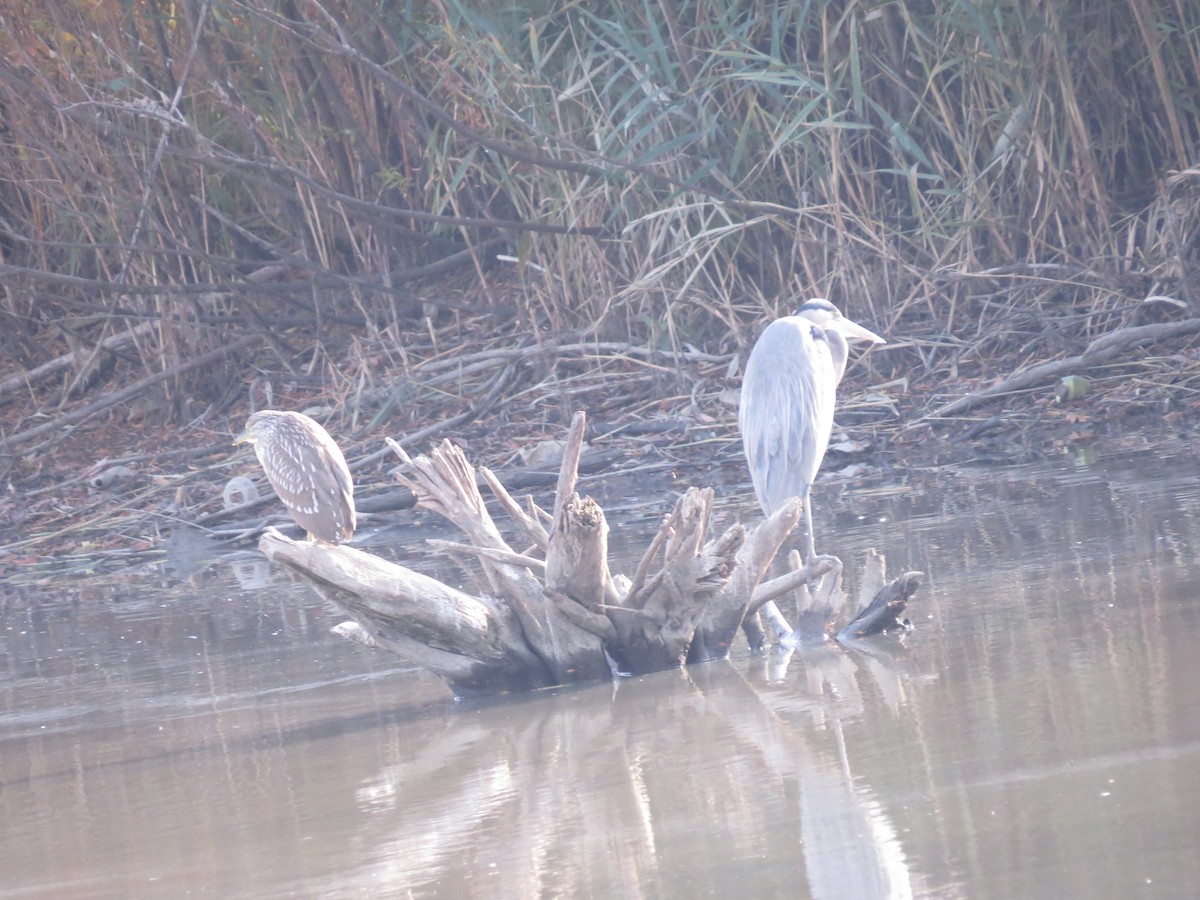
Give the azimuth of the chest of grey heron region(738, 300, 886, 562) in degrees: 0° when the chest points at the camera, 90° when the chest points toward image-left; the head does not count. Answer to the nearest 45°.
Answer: approximately 270°

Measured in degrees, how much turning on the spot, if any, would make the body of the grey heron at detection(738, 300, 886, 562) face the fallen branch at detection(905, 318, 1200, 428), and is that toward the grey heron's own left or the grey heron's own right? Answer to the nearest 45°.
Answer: approximately 45° to the grey heron's own left

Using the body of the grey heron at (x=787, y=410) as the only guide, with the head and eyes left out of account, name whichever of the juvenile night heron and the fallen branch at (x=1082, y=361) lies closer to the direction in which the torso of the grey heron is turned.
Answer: the fallen branch

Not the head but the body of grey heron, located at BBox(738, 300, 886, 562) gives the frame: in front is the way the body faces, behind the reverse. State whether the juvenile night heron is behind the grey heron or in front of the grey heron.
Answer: behind

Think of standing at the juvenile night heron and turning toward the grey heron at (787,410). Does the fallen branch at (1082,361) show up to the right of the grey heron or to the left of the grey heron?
left
